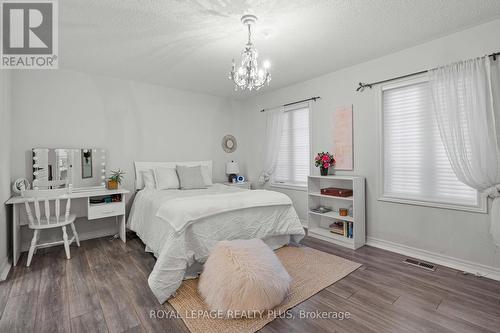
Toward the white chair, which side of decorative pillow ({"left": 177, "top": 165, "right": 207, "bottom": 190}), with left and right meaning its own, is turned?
right

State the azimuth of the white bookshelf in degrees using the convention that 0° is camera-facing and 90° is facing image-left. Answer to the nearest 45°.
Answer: approximately 45°

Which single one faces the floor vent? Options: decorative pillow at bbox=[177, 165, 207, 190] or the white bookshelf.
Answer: the decorative pillow

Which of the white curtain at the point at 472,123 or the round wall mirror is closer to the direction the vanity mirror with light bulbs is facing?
the white curtain

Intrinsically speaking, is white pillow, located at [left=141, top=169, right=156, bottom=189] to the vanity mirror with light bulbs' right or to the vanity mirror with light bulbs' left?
on its left

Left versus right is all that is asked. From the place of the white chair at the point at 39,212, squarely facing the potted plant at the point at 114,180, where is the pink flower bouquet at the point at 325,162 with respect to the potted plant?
right

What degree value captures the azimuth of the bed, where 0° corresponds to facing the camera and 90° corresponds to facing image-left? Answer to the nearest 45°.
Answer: approximately 315°

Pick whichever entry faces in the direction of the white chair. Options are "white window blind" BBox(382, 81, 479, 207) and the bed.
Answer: the white window blind

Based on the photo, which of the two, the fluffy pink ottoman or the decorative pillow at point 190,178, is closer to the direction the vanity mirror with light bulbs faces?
the fluffy pink ottoman
